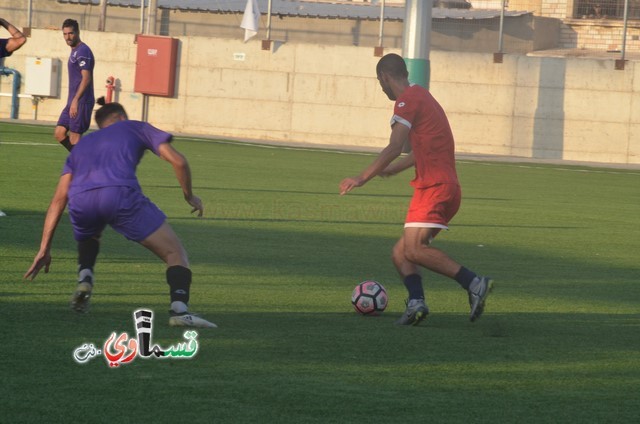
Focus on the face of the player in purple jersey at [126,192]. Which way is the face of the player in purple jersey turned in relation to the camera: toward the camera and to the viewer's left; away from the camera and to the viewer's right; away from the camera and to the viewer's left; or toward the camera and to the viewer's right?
away from the camera and to the viewer's right

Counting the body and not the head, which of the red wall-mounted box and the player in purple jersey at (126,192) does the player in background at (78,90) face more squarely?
the player in purple jersey

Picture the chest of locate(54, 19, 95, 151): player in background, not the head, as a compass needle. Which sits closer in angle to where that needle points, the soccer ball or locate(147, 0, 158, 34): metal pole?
the soccer ball

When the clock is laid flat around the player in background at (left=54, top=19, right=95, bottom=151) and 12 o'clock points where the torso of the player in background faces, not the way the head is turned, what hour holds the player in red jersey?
The player in red jersey is roughly at 10 o'clock from the player in background.

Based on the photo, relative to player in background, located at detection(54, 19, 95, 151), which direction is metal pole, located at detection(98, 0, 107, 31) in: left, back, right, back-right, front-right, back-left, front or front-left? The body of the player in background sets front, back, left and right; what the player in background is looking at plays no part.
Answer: back-right

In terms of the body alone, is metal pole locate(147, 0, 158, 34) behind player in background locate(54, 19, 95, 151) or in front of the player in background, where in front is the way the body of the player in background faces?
behind

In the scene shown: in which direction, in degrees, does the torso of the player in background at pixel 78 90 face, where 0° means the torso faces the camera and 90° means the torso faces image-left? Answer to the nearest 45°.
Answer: approximately 45°

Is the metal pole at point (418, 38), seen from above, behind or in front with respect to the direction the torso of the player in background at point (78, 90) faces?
behind

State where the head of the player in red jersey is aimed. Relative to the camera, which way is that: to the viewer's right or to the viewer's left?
to the viewer's left

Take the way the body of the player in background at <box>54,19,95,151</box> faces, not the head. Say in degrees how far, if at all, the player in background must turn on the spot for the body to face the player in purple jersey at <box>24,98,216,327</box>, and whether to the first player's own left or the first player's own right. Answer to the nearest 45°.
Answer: approximately 45° to the first player's own left

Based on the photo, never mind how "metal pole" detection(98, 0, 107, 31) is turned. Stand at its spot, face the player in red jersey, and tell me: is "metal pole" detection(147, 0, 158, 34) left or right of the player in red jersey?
left

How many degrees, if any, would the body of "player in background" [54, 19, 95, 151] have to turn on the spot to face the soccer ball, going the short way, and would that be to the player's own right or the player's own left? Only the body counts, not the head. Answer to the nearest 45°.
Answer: approximately 45° to the player's own left

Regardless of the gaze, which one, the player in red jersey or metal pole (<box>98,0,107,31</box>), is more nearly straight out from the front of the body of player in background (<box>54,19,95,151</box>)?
the player in red jersey
